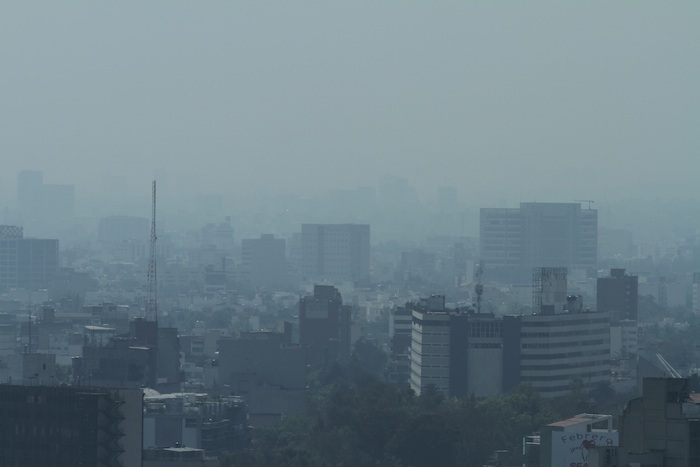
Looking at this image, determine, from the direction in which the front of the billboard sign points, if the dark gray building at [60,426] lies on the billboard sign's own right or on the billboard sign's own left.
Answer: on the billboard sign's own right

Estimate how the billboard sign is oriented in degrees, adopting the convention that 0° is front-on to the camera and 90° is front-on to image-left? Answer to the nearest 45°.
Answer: approximately 0°
